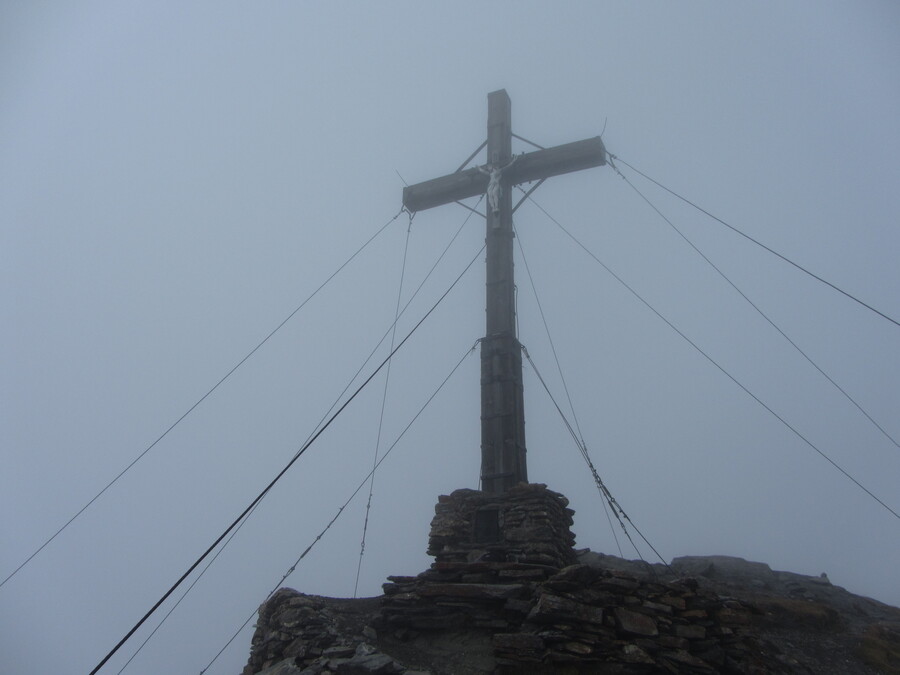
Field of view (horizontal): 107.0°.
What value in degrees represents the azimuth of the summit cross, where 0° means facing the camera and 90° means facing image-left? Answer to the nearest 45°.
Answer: approximately 45°
